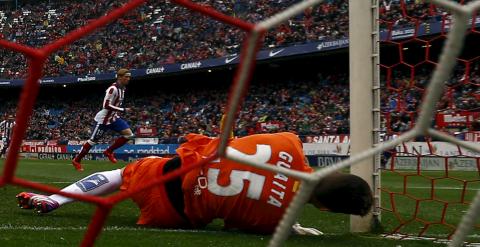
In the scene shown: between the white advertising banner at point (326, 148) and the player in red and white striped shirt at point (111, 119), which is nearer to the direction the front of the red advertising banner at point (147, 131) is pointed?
the player in red and white striped shirt

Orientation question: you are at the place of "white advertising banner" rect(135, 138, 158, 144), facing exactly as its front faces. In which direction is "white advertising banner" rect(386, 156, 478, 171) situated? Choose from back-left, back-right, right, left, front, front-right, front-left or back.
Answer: left

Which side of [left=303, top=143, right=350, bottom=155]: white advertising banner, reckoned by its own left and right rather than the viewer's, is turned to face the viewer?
front

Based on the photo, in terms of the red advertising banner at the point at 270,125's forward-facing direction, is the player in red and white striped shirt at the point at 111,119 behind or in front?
in front

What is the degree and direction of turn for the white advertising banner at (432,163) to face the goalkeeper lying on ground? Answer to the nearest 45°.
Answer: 0° — it already faces them

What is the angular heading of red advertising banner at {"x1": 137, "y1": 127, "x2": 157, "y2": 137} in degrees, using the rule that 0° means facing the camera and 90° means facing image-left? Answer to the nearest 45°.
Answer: approximately 0°

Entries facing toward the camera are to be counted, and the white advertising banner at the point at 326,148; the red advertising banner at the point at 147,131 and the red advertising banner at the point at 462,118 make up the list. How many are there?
3

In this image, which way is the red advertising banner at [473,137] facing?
toward the camera
